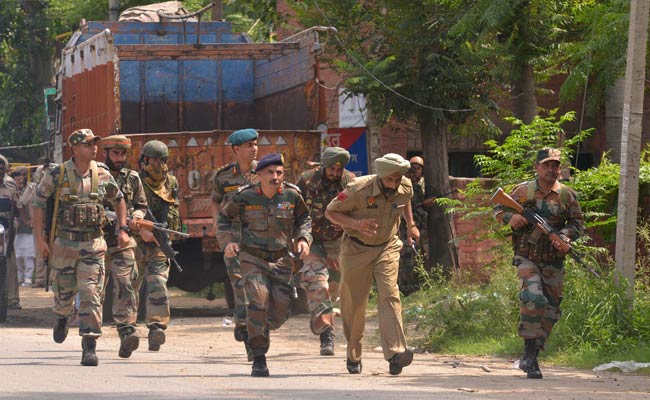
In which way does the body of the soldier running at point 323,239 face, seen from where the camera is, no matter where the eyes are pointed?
toward the camera

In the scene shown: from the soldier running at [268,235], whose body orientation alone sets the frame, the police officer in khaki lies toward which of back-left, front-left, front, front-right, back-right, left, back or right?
left

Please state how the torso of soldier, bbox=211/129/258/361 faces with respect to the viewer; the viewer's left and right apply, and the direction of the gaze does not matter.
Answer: facing the viewer and to the right of the viewer

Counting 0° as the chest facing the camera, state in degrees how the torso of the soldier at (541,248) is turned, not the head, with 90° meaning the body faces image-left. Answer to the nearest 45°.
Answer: approximately 0°

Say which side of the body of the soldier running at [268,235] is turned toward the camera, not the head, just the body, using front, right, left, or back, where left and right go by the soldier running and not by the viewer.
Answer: front

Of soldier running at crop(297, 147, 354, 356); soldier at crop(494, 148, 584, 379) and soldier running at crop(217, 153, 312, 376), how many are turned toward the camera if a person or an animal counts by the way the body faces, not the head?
3

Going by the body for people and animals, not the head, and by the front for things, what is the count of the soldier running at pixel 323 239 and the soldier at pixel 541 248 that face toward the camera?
2
